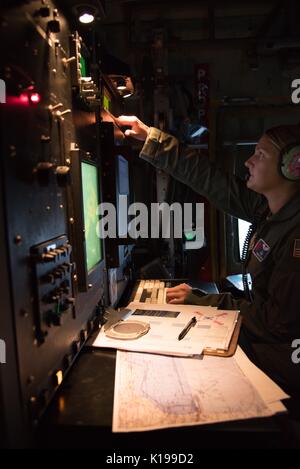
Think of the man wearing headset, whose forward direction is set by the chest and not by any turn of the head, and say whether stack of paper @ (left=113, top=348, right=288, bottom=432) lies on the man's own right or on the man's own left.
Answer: on the man's own left

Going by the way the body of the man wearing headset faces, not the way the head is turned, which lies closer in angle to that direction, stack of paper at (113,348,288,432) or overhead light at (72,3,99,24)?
the overhead light

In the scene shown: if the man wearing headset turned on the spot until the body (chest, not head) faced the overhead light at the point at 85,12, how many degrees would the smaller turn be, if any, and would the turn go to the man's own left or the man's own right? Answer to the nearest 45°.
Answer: approximately 45° to the man's own left

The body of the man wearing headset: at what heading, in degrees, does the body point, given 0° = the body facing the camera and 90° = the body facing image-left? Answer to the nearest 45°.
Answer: approximately 90°

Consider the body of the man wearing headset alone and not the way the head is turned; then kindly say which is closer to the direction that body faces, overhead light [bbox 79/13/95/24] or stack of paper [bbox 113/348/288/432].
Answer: the overhead light
